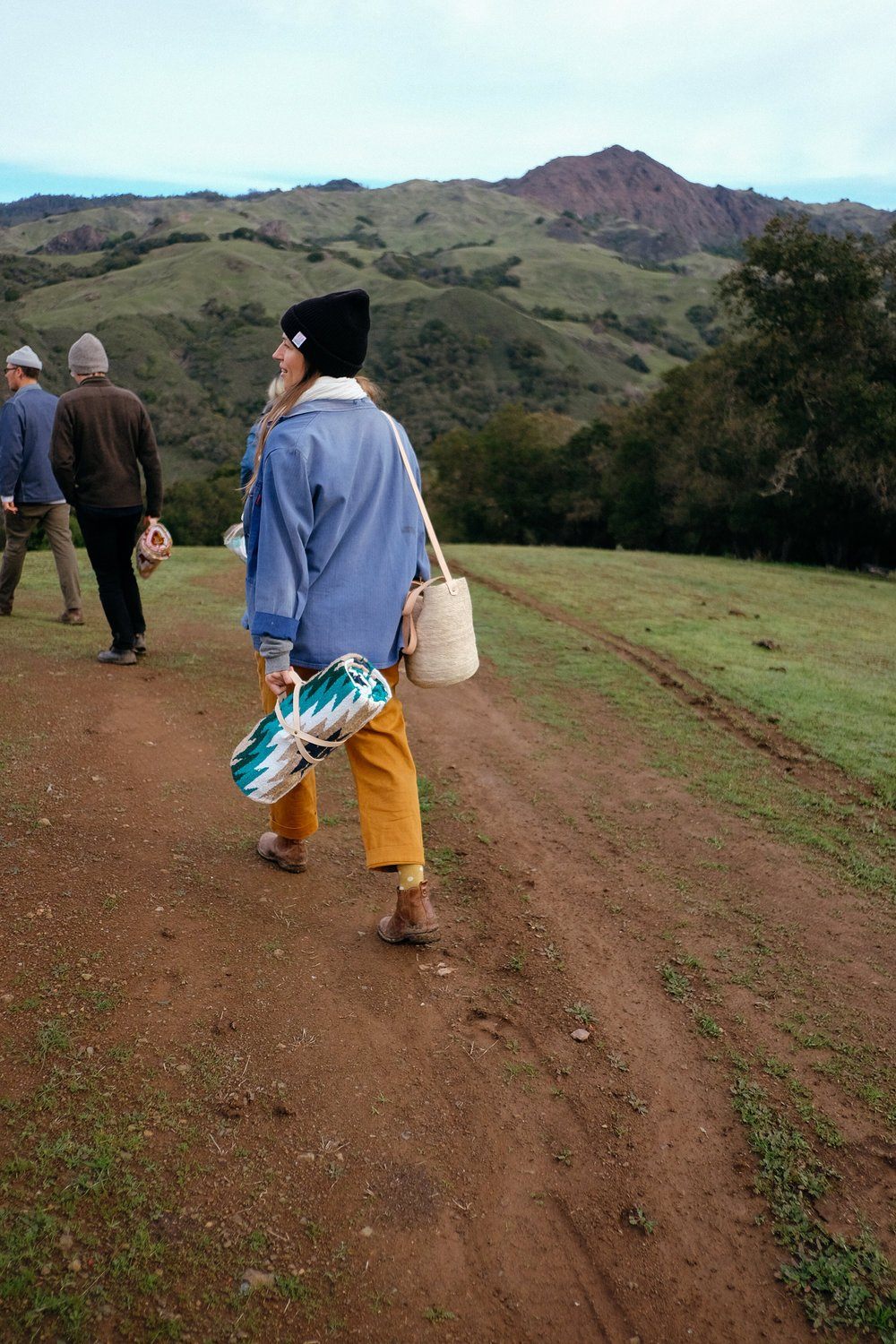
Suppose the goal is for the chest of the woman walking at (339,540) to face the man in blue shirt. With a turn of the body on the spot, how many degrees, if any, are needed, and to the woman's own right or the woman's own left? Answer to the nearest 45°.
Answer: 0° — they already face them

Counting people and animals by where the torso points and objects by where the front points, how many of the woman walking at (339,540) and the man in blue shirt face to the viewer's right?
0

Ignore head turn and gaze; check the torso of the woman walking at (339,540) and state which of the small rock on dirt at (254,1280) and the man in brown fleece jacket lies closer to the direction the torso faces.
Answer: the man in brown fleece jacket

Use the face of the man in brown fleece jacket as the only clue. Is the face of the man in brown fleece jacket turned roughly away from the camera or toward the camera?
away from the camera

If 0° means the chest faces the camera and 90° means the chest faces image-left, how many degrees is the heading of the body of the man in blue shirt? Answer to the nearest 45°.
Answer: approximately 135°

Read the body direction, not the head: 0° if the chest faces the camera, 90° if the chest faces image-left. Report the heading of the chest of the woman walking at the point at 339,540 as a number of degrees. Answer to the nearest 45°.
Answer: approximately 135°

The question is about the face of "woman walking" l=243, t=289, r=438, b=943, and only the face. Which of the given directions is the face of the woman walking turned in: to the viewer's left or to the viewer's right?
to the viewer's left

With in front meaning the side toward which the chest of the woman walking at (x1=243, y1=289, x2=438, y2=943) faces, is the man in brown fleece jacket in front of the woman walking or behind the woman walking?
in front

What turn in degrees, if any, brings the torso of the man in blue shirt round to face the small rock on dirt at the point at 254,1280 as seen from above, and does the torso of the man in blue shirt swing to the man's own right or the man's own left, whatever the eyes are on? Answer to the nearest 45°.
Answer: approximately 135° to the man's own left
